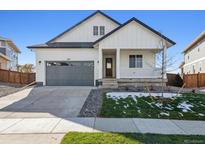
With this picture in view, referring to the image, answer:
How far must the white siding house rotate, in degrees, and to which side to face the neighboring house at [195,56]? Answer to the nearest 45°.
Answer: approximately 135° to its left

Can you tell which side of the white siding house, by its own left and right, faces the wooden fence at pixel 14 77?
right

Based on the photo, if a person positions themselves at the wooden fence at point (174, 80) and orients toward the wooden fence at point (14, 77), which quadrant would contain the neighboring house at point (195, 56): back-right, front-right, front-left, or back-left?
back-right

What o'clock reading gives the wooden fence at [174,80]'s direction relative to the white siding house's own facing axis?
The wooden fence is roughly at 8 o'clock from the white siding house.

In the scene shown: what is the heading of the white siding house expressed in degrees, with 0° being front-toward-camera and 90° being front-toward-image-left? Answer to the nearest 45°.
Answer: approximately 0°

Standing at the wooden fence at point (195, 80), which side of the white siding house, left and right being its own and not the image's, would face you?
left
